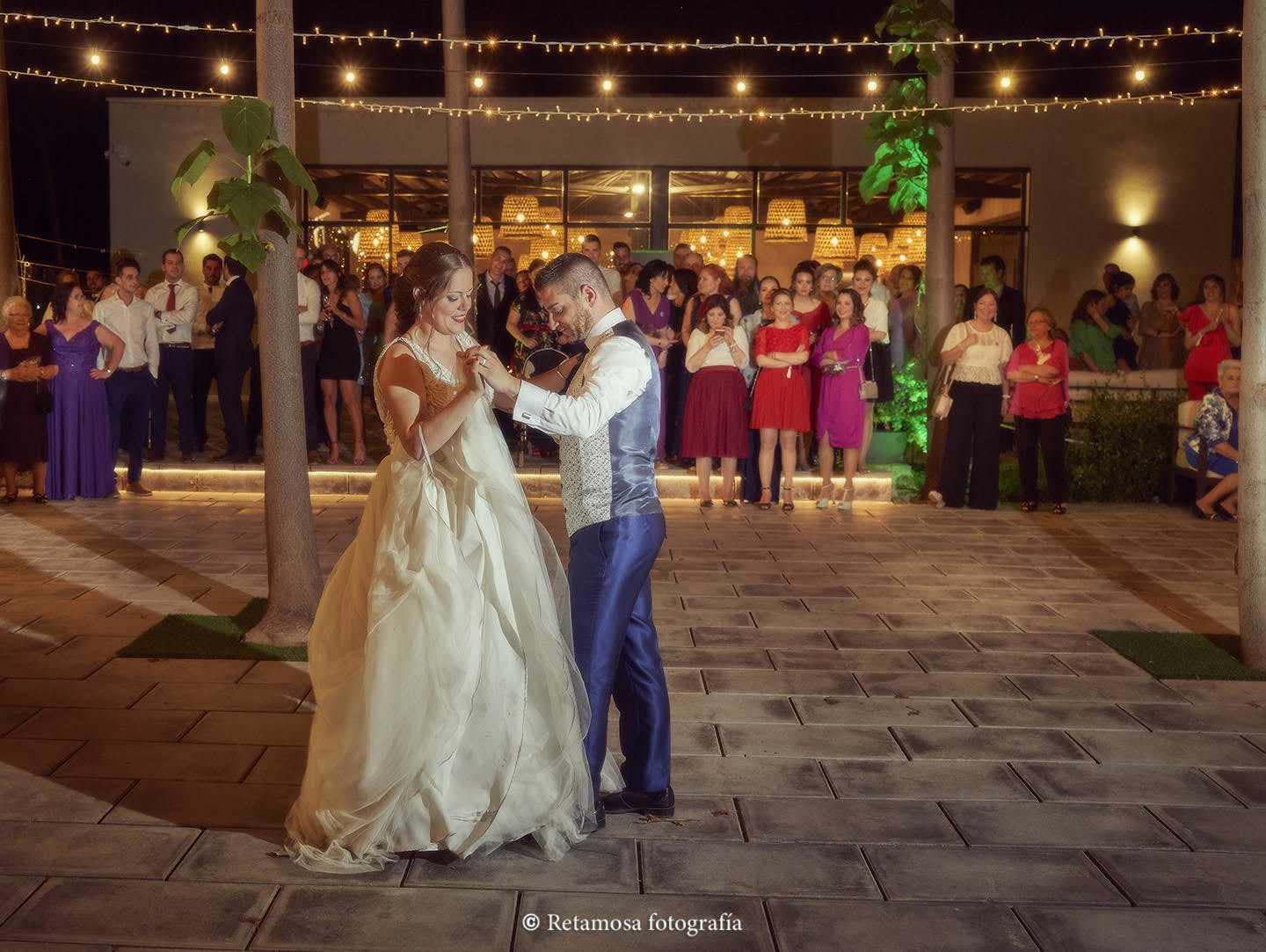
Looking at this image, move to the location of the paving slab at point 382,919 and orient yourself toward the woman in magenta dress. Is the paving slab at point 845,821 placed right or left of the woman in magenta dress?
right

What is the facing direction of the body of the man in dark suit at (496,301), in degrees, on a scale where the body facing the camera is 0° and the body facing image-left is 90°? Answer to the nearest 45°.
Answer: approximately 0°

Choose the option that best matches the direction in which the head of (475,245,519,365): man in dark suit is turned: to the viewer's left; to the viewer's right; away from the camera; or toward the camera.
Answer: toward the camera

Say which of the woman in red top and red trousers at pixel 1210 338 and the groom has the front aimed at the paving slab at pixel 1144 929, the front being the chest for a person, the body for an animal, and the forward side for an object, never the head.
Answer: the woman in red top and red trousers

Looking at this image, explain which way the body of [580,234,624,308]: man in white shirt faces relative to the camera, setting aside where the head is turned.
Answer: toward the camera

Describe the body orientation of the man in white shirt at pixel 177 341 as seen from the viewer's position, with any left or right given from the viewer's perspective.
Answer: facing the viewer

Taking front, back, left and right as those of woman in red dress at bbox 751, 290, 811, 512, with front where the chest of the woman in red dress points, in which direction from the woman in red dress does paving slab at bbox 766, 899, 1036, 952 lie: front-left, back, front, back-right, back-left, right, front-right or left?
front

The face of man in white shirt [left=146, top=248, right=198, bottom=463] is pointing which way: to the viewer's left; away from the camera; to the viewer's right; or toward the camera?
toward the camera

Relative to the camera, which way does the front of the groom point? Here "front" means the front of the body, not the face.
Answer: to the viewer's left

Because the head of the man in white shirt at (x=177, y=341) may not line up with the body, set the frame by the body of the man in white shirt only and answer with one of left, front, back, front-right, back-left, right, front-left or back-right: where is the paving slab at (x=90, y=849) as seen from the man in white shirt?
front

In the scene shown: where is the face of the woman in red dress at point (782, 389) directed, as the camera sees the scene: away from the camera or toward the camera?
toward the camera

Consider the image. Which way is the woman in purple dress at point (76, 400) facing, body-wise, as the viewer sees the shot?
toward the camera

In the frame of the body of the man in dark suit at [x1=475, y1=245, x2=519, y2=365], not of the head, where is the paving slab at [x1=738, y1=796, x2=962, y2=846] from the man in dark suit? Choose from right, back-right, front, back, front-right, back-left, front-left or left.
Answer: front

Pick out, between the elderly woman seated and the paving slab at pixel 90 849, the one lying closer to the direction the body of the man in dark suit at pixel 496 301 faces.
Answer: the paving slab

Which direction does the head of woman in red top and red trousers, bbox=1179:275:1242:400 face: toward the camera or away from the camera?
toward the camera

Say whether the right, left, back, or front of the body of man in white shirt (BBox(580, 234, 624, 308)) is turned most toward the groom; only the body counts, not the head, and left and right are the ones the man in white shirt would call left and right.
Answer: front

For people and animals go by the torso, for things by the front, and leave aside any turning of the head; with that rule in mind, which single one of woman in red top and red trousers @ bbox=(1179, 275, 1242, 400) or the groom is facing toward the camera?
the woman in red top and red trousers

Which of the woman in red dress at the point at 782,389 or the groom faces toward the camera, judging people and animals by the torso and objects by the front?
the woman in red dress
